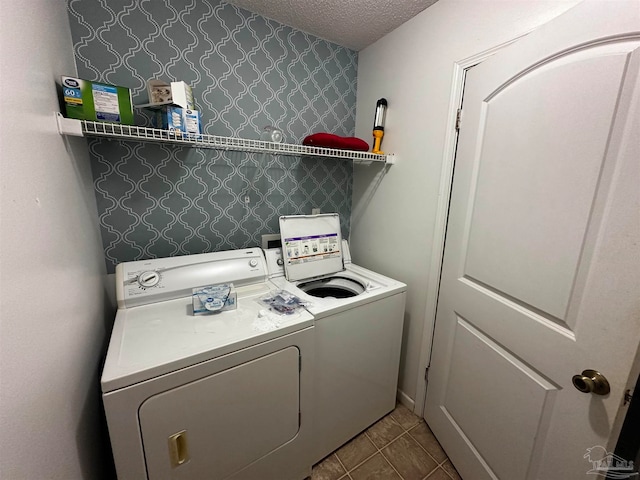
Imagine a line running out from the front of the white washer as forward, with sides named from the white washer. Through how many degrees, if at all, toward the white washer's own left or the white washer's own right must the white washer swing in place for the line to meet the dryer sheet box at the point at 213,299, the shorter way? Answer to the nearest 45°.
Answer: approximately 90° to the white washer's own right

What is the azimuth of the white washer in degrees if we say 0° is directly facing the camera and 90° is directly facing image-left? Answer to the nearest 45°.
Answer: approximately 315°
